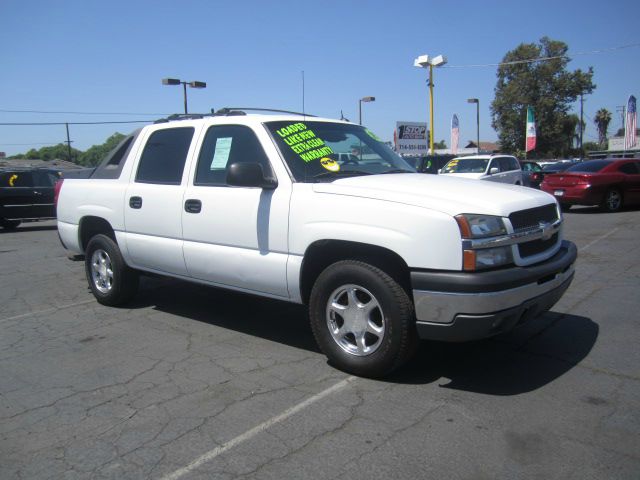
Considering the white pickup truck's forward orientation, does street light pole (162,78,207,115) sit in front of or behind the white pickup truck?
behind

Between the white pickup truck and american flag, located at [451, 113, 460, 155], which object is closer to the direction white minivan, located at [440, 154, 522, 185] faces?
the white pickup truck

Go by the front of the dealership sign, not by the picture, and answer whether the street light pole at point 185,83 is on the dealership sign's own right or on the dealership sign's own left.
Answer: on the dealership sign's own right

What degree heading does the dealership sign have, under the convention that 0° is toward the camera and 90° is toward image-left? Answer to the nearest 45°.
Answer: approximately 0°

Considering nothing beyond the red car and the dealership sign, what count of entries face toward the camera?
1

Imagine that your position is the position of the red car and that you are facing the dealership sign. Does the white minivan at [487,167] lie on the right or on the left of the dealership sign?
left

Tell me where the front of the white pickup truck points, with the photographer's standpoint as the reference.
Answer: facing the viewer and to the right of the viewer

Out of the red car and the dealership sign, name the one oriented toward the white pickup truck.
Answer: the dealership sign

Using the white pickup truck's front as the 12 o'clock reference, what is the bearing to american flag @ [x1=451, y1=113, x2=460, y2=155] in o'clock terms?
The american flag is roughly at 8 o'clock from the white pickup truck.

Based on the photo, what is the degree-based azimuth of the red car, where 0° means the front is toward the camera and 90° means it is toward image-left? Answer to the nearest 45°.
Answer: approximately 225°

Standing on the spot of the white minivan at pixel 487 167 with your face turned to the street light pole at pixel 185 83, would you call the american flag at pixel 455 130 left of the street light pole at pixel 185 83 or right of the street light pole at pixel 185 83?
right

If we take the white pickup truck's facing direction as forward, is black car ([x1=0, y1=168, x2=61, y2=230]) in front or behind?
behind

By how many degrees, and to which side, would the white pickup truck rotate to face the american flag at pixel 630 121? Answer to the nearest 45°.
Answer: approximately 90° to its left

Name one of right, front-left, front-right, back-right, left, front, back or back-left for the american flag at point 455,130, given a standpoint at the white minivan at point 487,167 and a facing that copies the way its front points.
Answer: back-right

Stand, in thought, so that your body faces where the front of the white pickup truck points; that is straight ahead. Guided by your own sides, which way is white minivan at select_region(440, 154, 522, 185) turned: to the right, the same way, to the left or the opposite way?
to the right
